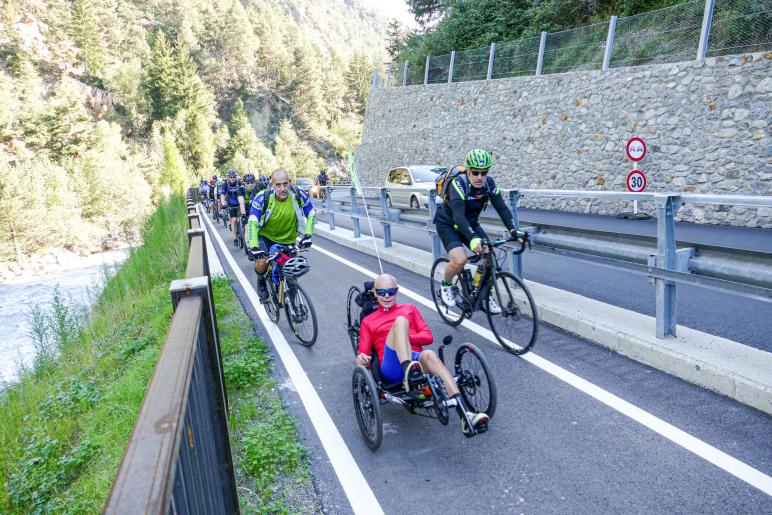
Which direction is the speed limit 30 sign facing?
toward the camera

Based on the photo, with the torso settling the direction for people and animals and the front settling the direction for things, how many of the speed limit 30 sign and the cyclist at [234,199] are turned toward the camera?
2

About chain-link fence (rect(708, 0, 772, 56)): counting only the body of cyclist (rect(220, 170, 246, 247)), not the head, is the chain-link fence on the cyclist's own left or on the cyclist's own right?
on the cyclist's own left

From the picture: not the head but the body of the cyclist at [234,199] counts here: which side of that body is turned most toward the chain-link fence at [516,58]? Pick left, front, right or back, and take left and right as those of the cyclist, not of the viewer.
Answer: left

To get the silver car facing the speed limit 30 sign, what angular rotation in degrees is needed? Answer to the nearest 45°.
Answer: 0° — it already faces it

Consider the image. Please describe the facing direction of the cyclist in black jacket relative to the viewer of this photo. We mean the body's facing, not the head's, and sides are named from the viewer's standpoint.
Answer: facing the viewer and to the right of the viewer

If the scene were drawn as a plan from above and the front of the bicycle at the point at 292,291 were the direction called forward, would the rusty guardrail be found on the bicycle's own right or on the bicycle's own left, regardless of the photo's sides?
on the bicycle's own right

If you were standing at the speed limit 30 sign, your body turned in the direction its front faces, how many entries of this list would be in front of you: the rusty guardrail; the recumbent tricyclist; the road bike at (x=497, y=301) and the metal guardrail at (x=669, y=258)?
4

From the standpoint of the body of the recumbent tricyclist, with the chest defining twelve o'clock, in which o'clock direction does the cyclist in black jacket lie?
The cyclist in black jacket is roughly at 8 o'clock from the recumbent tricyclist.

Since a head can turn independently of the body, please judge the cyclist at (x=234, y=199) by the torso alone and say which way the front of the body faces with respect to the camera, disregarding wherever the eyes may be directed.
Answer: toward the camera

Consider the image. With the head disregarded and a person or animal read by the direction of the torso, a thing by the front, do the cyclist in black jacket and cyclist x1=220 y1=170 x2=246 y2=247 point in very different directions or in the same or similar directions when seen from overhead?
same or similar directions

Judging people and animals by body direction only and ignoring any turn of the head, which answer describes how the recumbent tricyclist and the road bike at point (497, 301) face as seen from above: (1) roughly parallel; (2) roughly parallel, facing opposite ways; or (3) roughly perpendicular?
roughly parallel

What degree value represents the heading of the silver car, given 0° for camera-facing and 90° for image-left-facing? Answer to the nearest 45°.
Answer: approximately 315°

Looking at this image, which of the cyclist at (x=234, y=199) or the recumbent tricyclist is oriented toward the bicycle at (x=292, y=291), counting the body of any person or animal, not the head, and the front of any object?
the cyclist

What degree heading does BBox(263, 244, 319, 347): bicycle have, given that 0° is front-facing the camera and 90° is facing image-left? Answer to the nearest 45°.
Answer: approximately 315°

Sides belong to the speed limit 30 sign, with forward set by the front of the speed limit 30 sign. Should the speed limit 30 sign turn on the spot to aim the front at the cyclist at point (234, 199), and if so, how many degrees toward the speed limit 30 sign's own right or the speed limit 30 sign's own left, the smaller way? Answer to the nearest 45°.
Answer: approximately 90° to the speed limit 30 sign's own right
